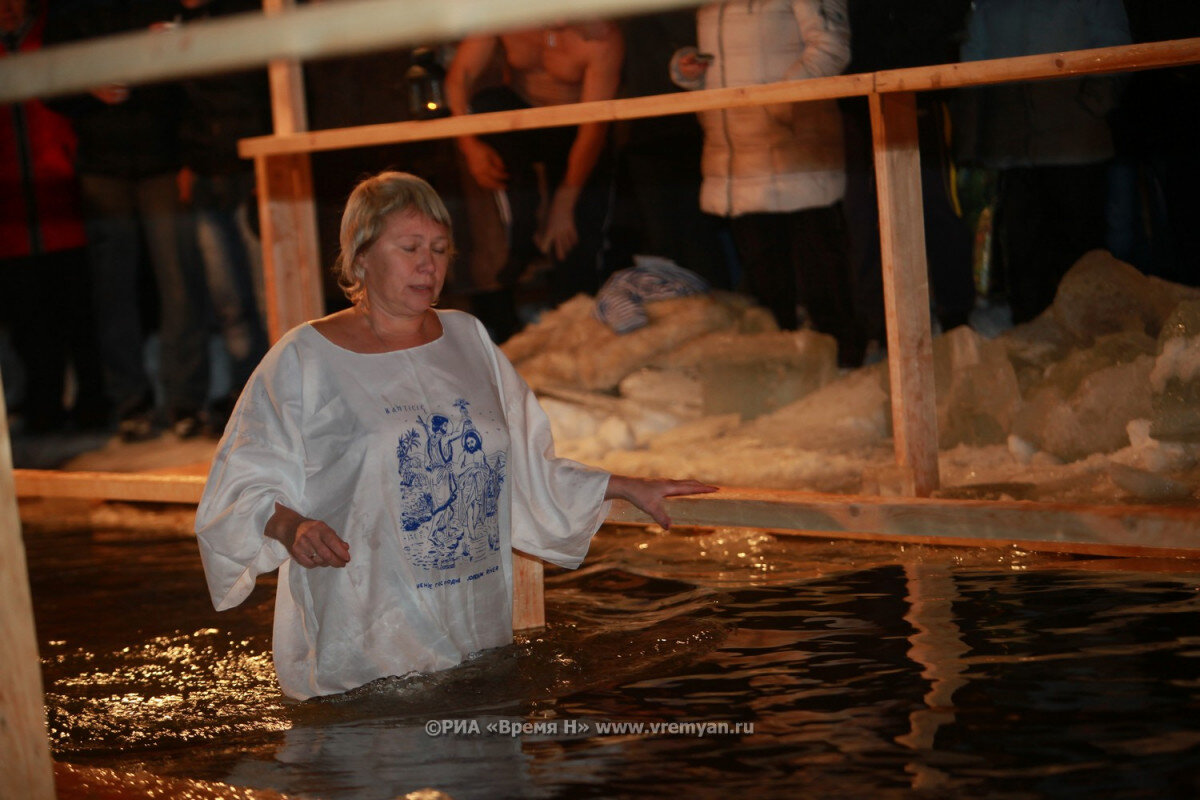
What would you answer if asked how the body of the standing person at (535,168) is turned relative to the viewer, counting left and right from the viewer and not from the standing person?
facing the viewer

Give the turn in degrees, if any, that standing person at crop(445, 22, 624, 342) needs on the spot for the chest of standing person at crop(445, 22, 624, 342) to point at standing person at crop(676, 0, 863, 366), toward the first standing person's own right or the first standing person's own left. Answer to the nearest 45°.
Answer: approximately 45° to the first standing person's own left

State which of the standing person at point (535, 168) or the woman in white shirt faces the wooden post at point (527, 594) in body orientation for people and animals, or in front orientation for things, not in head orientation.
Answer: the standing person

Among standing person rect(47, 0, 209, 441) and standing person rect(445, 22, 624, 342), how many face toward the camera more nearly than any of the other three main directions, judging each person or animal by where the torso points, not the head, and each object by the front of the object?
2

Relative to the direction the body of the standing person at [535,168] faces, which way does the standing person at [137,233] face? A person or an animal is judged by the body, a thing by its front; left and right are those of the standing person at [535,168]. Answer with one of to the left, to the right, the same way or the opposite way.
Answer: the same way

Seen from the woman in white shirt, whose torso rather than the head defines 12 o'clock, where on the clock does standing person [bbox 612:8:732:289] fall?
The standing person is roughly at 8 o'clock from the woman in white shirt.

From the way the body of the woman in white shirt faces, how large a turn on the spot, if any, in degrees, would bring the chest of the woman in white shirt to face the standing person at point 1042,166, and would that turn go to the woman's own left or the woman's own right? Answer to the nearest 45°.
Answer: approximately 90° to the woman's own left

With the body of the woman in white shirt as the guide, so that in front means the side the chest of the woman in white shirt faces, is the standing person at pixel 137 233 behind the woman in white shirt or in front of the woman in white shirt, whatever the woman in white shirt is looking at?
behind

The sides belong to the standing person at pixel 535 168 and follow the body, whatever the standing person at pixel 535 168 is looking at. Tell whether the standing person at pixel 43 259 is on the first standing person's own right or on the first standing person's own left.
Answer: on the first standing person's own right

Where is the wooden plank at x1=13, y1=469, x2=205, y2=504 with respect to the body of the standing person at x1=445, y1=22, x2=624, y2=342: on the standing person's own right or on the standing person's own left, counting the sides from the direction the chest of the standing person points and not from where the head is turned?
on the standing person's own right

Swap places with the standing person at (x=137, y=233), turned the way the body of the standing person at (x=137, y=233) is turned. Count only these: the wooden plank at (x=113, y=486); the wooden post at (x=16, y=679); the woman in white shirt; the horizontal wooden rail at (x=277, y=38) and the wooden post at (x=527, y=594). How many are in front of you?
5

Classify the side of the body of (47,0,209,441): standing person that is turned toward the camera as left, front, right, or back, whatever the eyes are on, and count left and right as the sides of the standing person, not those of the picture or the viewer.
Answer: front
